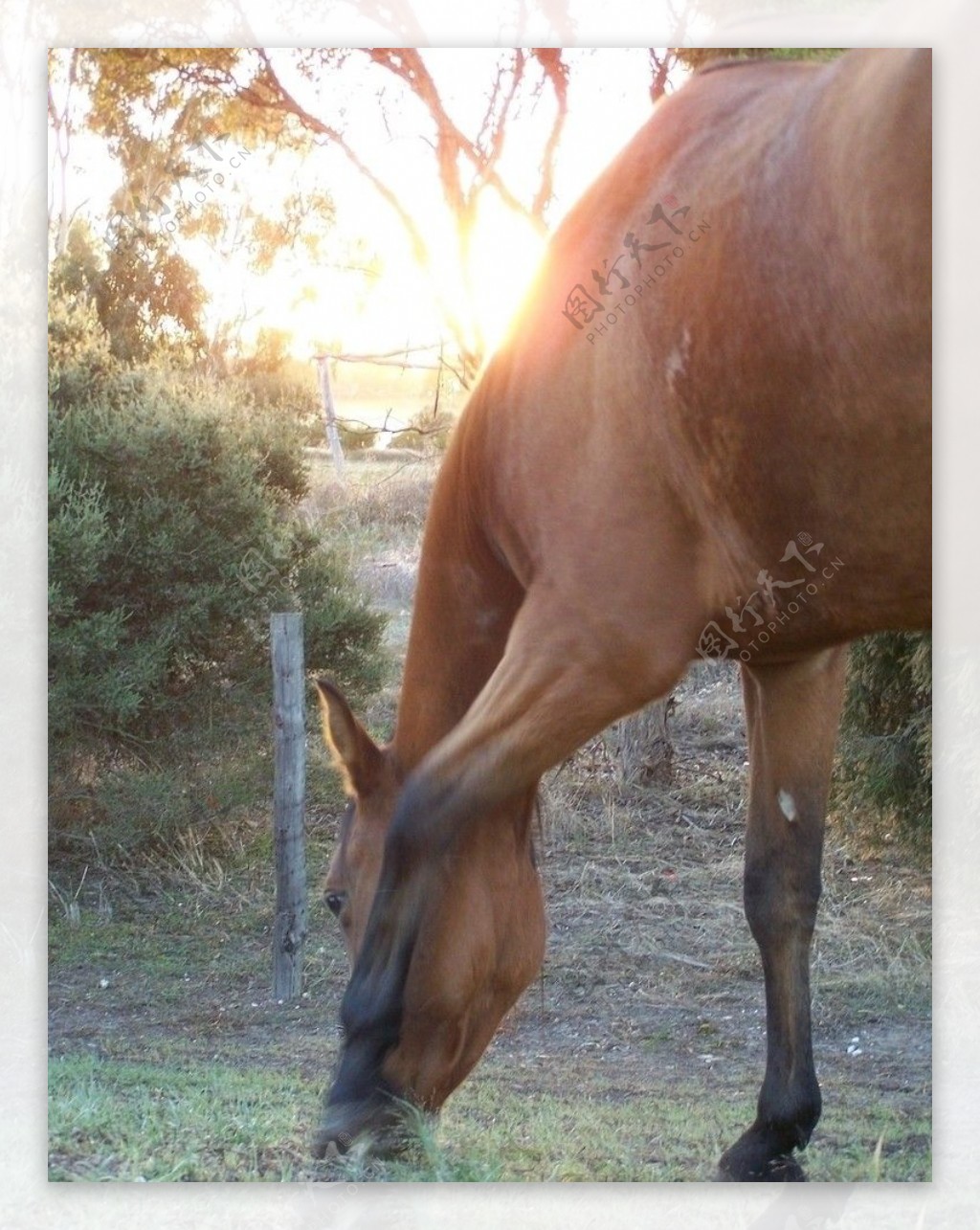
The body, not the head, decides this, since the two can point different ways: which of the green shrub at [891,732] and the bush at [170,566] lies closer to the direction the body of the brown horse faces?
the bush

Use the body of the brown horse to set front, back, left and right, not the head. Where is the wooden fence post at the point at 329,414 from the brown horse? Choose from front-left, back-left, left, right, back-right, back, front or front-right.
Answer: front-right

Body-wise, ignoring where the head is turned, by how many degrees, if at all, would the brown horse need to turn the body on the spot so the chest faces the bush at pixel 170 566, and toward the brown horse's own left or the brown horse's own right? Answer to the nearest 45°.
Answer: approximately 45° to the brown horse's own right

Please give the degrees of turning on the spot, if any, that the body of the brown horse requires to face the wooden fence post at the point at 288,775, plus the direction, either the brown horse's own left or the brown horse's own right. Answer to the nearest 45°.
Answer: approximately 45° to the brown horse's own right

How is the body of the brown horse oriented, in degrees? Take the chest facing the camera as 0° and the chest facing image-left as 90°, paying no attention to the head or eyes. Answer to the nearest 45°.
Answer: approximately 90°
